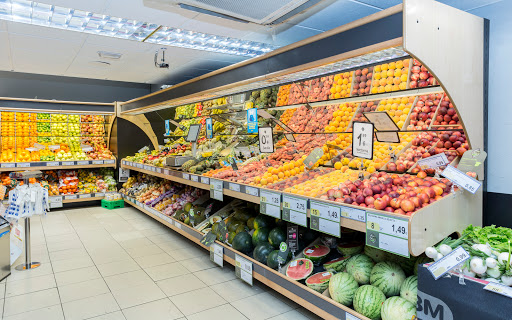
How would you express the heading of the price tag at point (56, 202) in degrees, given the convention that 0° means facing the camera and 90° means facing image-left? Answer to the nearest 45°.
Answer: approximately 0°

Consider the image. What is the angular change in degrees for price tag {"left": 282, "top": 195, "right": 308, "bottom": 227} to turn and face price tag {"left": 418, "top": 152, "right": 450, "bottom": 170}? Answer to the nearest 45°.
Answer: approximately 135° to its left

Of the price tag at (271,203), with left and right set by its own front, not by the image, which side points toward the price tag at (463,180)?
left

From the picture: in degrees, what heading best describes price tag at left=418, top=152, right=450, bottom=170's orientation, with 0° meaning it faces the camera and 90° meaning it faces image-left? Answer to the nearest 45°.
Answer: approximately 0°
